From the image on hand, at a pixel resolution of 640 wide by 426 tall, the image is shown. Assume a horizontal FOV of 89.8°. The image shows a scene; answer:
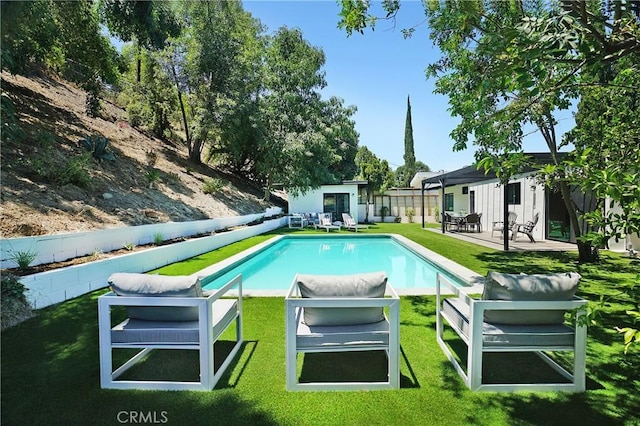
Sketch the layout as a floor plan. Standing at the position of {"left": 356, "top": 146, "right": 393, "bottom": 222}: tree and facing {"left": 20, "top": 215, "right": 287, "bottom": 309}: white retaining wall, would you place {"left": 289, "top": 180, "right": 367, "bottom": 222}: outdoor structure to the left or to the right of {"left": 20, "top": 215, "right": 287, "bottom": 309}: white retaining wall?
right

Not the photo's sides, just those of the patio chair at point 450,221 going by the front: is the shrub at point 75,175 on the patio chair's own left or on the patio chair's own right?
on the patio chair's own right

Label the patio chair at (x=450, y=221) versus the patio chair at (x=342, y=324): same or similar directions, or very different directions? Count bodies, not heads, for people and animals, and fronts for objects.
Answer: very different directions
